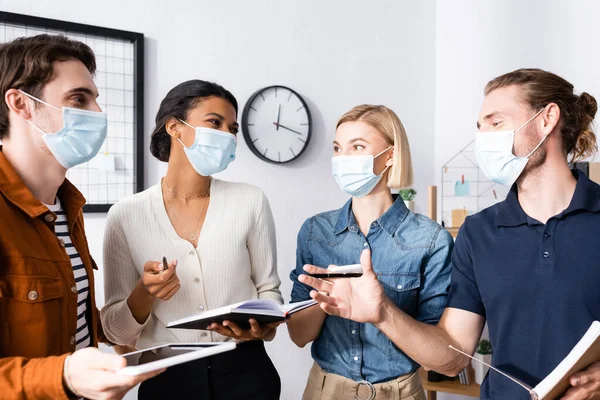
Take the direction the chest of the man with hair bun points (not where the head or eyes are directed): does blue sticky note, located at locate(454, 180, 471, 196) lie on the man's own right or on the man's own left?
on the man's own right

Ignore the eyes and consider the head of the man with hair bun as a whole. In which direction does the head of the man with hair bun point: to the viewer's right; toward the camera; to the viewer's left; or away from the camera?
to the viewer's left

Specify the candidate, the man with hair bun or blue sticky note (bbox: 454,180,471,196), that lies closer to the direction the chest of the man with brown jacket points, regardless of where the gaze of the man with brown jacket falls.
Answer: the man with hair bun

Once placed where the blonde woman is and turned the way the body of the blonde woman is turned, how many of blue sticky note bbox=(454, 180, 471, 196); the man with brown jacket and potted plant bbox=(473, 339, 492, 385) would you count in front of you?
1

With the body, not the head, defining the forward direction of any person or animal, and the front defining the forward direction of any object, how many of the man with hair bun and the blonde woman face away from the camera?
0

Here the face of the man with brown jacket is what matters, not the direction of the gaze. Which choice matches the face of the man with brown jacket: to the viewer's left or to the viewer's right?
to the viewer's right

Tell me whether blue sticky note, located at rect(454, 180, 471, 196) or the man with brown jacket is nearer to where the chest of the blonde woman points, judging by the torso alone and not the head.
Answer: the man with brown jacket

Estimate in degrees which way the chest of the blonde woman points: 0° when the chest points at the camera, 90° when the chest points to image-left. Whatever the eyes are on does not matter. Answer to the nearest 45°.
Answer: approximately 45°

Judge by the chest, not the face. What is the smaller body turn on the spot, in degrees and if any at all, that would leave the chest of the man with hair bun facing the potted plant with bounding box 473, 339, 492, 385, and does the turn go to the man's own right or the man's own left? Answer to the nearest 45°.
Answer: approximately 135° to the man's own right
